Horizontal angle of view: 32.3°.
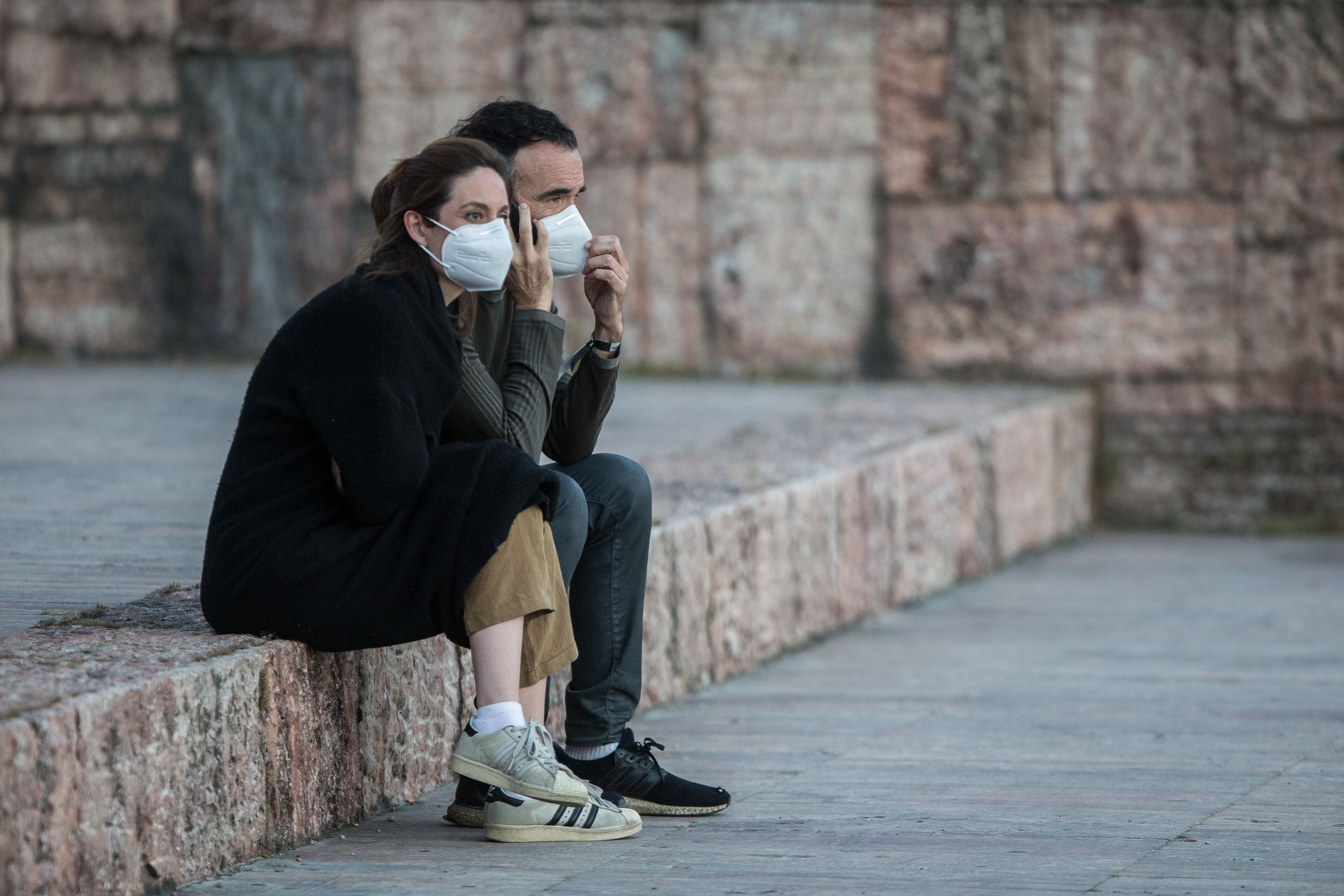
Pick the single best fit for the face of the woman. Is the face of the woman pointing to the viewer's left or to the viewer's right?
to the viewer's right

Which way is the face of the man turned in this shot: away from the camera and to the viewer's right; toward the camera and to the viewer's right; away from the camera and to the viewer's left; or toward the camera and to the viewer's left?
toward the camera and to the viewer's right

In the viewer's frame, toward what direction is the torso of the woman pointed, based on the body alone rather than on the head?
to the viewer's right

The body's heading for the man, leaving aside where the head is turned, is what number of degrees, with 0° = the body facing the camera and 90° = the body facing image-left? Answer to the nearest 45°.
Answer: approximately 270°

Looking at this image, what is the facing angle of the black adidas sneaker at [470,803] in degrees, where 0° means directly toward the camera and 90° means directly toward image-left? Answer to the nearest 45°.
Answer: approximately 270°
